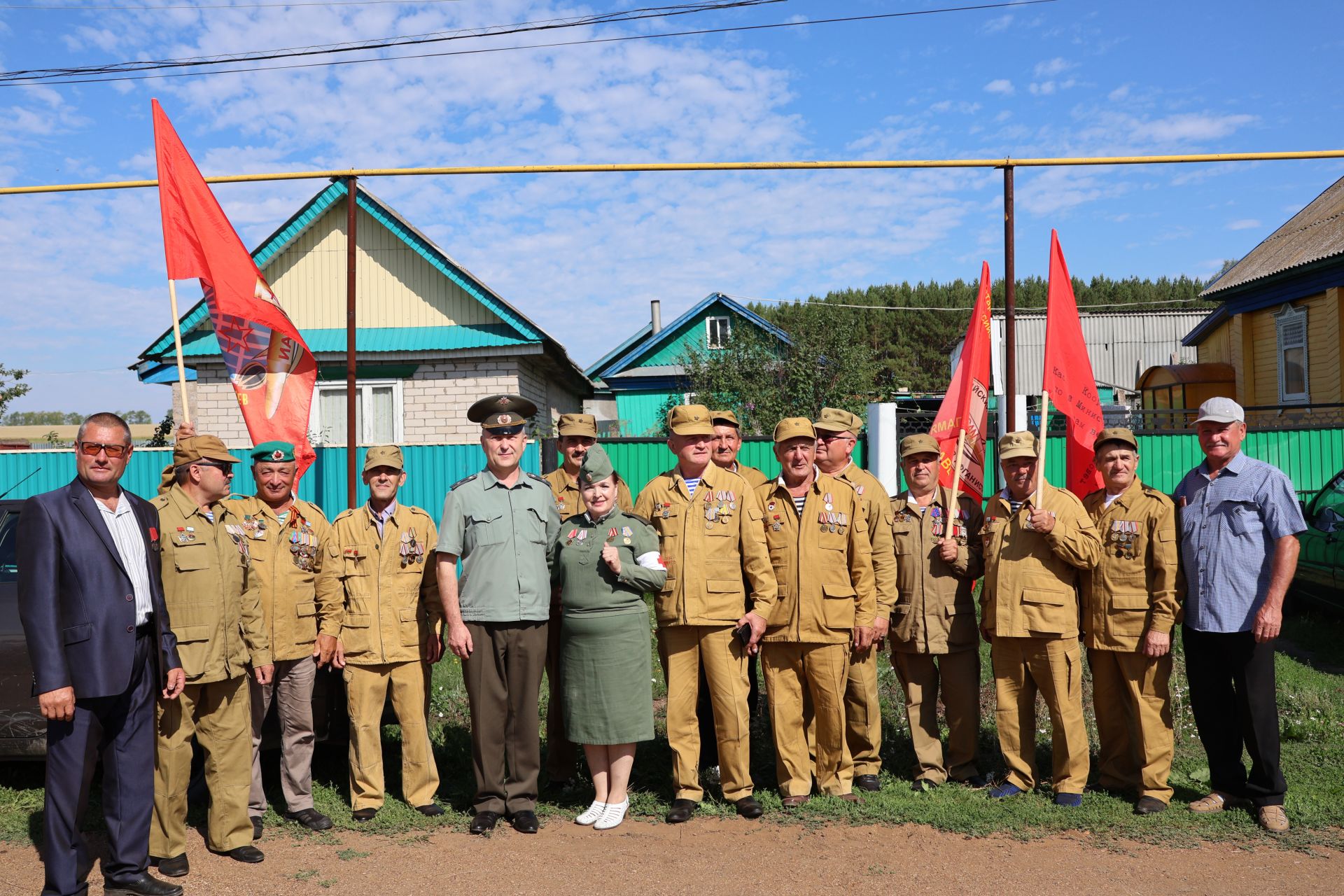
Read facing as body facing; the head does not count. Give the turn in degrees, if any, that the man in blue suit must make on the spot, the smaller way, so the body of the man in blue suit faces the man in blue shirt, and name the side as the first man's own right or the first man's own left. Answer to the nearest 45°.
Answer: approximately 45° to the first man's own left

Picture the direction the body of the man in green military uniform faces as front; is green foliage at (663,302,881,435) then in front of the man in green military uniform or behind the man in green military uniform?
behind

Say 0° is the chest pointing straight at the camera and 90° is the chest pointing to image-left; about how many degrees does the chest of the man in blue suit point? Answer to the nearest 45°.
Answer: approximately 315°

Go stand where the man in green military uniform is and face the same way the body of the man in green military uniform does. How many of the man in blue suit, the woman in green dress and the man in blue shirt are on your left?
2

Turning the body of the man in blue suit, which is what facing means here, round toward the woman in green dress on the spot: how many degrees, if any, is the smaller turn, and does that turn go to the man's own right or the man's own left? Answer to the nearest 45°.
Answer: approximately 45° to the man's own left

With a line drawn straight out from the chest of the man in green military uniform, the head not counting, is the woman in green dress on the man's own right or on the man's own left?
on the man's own left

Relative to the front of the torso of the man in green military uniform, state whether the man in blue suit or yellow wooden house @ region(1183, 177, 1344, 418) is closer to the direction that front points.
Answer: the man in blue suit

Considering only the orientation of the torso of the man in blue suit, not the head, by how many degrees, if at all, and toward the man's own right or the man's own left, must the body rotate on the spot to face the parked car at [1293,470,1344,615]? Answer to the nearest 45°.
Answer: approximately 45° to the man's own left

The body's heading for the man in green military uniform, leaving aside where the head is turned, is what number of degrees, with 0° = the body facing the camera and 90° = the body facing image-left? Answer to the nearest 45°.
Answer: approximately 0°

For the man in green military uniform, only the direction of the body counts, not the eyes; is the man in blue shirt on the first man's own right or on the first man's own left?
on the first man's own left

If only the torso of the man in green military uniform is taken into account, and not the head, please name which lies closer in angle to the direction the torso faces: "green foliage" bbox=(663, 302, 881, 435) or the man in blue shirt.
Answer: the man in blue shirt

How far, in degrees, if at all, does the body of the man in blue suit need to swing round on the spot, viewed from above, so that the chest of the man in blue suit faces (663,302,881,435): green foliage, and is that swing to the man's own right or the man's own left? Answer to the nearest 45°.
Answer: approximately 90° to the man's own left

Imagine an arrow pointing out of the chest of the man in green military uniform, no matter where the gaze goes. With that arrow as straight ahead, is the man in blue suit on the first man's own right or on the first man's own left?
on the first man's own right
